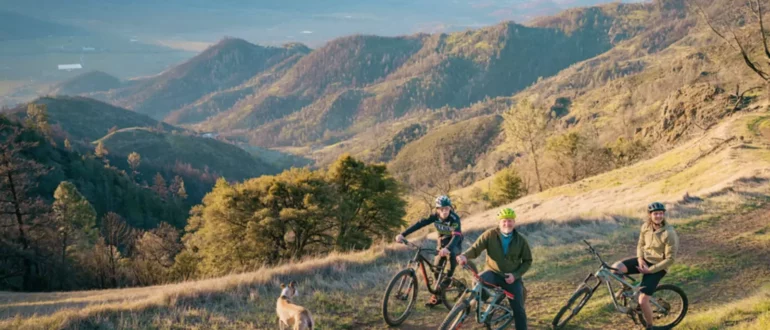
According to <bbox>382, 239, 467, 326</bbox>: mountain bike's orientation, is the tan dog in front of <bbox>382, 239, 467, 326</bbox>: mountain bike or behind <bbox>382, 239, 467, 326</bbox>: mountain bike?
in front

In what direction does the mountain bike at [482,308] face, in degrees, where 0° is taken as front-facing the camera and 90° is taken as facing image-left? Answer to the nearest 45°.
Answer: approximately 45°

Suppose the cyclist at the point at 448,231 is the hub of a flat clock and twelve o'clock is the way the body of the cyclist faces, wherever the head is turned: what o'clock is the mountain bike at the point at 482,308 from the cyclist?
The mountain bike is roughly at 10 o'clock from the cyclist.

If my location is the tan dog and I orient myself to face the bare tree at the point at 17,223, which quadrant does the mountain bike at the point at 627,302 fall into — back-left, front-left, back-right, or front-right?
back-right
